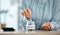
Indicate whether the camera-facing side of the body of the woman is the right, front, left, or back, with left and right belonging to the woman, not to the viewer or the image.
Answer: front
